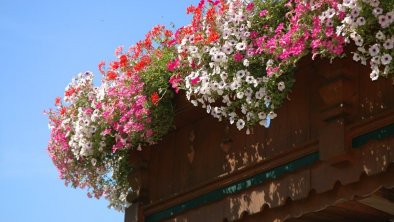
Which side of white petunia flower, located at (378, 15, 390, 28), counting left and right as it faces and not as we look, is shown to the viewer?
front

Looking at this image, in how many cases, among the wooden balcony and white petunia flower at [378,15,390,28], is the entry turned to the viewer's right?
0

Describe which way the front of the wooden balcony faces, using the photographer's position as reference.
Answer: facing the viewer and to the left of the viewer

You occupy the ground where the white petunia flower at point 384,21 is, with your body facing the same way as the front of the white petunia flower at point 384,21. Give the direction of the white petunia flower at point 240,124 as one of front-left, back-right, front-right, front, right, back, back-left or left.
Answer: back-right

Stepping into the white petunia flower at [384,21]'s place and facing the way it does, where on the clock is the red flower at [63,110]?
The red flower is roughly at 4 o'clock from the white petunia flower.

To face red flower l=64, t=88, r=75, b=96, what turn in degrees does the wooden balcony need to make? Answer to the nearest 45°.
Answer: approximately 90° to its right

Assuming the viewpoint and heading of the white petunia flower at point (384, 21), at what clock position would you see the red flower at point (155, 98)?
The red flower is roughly at 4 o'clock from the white petunia flower.

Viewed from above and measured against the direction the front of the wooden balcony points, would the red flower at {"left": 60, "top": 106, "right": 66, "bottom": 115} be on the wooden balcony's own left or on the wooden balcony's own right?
on the wooden balcony's own right
